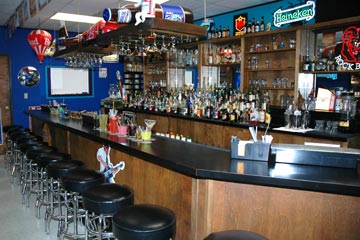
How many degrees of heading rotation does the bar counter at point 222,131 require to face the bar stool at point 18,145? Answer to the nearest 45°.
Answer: approximately 45° to its right

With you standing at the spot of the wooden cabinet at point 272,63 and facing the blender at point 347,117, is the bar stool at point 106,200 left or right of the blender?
right

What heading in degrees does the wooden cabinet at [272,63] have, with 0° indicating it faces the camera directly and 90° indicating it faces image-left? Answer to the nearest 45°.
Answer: approximately 45°
